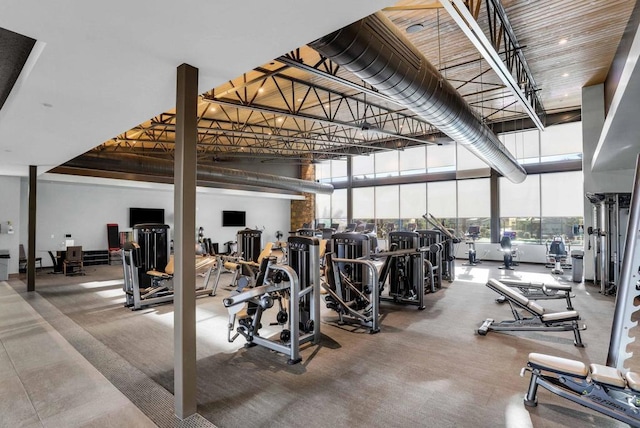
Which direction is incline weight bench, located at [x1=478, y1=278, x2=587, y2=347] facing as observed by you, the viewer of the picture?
facing to the right of the viewer

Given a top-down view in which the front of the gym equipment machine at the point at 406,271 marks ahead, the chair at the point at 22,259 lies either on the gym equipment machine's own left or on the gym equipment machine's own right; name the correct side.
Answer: on the gym equipment machine's own right

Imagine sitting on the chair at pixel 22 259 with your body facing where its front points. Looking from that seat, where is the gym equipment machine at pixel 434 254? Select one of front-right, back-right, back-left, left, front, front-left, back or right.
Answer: front-right

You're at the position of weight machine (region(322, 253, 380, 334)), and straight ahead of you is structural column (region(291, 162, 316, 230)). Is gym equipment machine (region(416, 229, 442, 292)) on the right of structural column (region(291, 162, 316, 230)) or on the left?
right

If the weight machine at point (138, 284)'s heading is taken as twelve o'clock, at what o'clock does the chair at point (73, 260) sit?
The chair is roughly at 8 o'clock from the weight machine.

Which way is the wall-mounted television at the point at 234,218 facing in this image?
toward the camera

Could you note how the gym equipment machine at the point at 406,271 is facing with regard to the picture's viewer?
facing the viewer and to the left of the viewer

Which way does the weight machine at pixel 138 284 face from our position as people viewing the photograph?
facing to the right of the viewer

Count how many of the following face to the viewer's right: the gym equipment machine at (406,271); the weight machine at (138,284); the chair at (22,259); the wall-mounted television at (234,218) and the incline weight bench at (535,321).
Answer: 3

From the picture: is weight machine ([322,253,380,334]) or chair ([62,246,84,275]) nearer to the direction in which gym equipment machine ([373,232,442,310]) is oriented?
the weight machine

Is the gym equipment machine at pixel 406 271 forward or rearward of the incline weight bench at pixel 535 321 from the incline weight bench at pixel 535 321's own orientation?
rearward

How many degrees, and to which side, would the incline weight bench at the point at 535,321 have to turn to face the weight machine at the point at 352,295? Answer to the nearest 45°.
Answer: approximately 180°

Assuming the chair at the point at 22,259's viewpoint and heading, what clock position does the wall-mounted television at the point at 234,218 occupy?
The wall-mounted television is roughly at 12 o'clock from the chair.

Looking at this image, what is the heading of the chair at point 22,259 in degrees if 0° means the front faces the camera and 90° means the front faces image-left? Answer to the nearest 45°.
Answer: approximately 270°

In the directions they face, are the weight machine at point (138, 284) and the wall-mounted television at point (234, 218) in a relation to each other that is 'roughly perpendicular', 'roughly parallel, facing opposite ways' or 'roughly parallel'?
roughly perpendicular

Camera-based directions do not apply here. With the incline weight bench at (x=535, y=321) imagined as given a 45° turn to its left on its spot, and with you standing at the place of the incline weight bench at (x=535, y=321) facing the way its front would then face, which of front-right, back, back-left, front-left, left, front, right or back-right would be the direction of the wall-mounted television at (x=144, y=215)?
back-left
